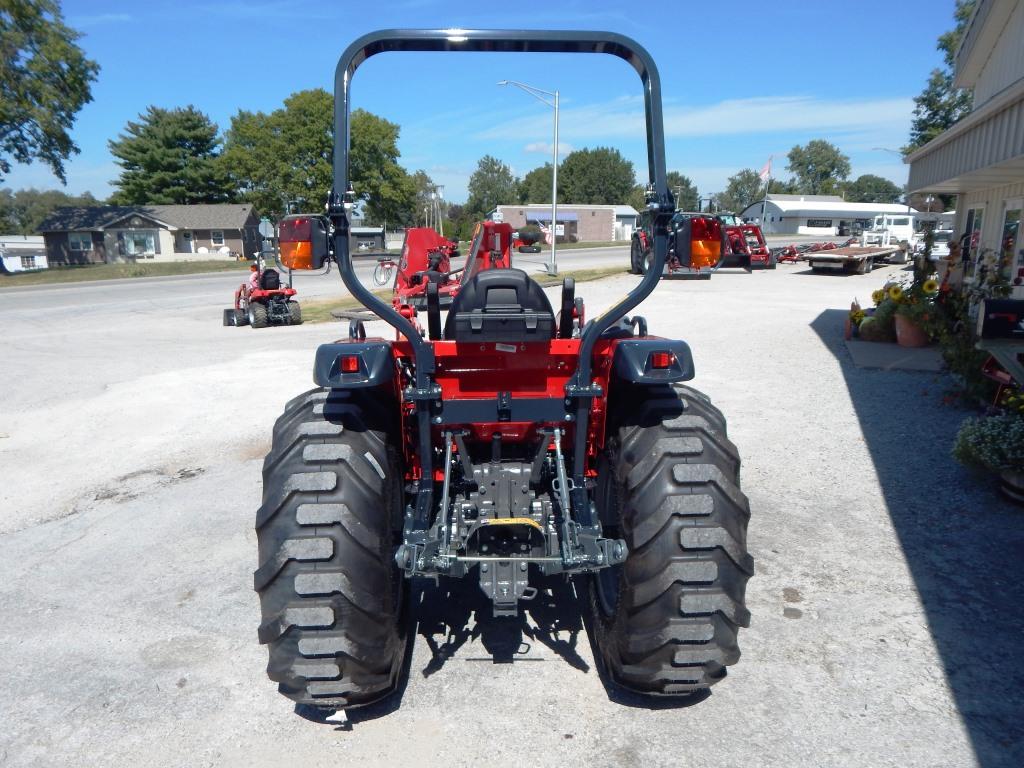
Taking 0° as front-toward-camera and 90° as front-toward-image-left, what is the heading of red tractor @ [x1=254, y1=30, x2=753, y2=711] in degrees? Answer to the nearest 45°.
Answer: approximately 180°

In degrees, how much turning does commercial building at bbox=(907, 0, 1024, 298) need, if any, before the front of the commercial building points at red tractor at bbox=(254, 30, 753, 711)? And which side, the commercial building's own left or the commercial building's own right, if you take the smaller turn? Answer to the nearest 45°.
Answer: approximately 45° to the commercial building's own left

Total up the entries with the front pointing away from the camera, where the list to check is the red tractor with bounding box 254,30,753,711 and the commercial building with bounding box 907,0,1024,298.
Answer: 1

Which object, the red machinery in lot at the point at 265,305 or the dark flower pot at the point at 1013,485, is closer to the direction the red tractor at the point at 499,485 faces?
the red machinery in lot

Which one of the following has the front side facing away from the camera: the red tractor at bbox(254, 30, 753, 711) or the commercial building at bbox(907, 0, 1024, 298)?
the red tractor

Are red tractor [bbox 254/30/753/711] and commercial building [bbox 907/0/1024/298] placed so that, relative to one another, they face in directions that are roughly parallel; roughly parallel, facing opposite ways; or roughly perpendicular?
roughly perpendicular

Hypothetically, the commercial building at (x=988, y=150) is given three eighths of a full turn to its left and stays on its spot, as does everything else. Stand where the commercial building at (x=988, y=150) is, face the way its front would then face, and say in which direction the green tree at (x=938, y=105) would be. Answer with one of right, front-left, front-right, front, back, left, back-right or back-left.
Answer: left

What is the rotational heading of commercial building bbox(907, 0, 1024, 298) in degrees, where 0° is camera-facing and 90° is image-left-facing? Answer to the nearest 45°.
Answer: approximately 45°
